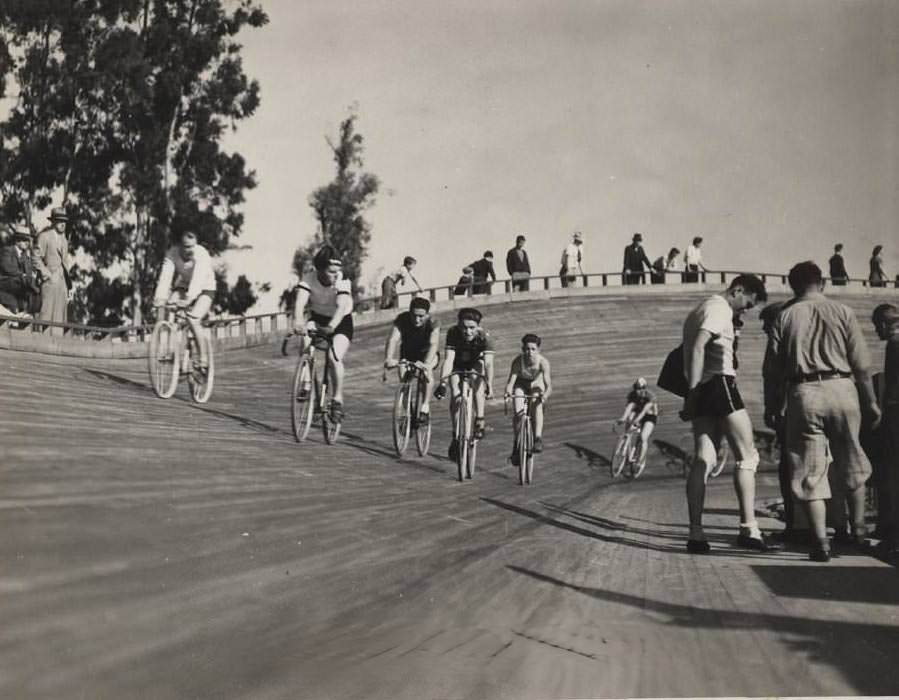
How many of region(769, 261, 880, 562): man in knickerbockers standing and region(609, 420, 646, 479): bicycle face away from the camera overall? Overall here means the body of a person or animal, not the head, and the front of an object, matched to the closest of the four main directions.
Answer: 1

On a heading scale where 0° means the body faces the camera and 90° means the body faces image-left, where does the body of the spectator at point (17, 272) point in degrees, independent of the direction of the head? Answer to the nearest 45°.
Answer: approximately 315°

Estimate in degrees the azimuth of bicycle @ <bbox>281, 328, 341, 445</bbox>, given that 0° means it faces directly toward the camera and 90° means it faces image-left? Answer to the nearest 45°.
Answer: approximately 45°

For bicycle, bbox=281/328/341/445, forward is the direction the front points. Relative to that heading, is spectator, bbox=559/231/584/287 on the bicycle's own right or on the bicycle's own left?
on the bicycle's own left

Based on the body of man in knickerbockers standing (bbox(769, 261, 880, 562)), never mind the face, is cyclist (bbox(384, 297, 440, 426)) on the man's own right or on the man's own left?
on the man's own left

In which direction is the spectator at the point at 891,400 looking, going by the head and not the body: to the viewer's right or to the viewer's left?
to the viewer's left

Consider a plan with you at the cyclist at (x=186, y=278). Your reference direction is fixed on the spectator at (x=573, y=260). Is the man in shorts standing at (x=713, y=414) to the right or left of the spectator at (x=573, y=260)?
right
